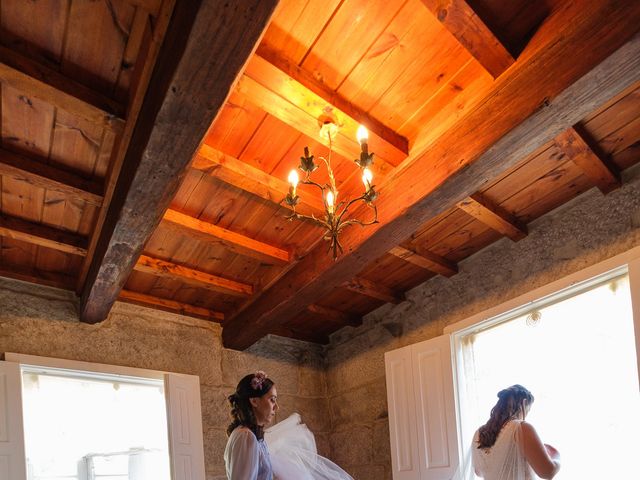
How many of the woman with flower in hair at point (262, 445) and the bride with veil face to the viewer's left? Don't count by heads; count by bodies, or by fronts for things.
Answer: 0

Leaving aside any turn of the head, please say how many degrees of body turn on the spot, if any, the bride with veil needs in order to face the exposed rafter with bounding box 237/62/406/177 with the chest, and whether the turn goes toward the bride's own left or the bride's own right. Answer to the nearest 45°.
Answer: approximately 180°

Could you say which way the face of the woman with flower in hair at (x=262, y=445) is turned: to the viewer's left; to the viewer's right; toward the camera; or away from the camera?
to the viewer's right

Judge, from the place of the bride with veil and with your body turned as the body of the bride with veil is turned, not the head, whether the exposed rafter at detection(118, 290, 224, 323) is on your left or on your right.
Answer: on your left

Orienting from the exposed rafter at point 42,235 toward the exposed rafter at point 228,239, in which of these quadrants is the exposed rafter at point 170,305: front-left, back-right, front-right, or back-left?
front-left

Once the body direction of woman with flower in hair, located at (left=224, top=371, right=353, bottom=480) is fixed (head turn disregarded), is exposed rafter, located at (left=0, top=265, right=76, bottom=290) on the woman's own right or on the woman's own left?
on the woman's own left

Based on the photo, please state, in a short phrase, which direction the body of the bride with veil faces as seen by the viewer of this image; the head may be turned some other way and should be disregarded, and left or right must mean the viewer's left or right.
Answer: facing away from the viewer and to the right of the viewer

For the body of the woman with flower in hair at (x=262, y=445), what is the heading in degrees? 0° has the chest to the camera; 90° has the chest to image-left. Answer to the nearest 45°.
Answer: approximately 270°
